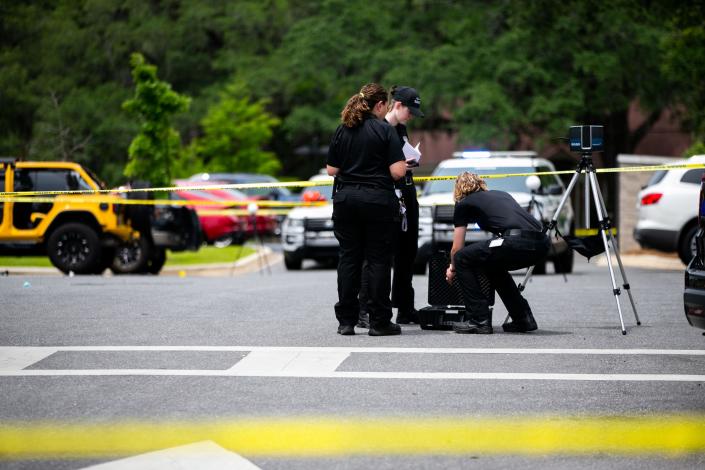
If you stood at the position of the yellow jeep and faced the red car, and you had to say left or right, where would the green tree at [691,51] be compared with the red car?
right

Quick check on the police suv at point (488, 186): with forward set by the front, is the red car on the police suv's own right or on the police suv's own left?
on the police suv's own right

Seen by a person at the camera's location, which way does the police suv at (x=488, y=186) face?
facing the viewer and to the left of the viewer

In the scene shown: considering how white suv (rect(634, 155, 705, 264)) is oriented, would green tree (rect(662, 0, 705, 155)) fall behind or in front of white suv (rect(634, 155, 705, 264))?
in front

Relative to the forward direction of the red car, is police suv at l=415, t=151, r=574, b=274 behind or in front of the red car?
in front

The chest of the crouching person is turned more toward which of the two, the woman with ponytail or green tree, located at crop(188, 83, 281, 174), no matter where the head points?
the woman with ponytail

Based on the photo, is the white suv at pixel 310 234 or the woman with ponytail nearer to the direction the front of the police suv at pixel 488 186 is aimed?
the woman with ponytail

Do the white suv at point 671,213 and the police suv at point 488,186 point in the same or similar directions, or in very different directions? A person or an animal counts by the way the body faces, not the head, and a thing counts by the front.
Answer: very different directions

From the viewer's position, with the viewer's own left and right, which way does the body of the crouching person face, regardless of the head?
facing to the left of the viewer

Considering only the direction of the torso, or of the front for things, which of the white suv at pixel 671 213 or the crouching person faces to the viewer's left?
the crouching person

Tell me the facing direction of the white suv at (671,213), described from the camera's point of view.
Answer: facing away from the viewer and to the right of the viewer

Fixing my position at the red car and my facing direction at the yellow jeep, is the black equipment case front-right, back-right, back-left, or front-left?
front-left

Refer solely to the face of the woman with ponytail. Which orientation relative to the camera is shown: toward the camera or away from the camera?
away from the camera

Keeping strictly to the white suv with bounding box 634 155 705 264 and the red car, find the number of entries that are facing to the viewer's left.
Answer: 0

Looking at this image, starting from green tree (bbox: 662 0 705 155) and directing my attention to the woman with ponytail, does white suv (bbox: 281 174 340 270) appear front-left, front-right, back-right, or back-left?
front-right

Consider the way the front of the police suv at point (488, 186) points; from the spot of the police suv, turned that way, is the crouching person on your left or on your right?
on your left
